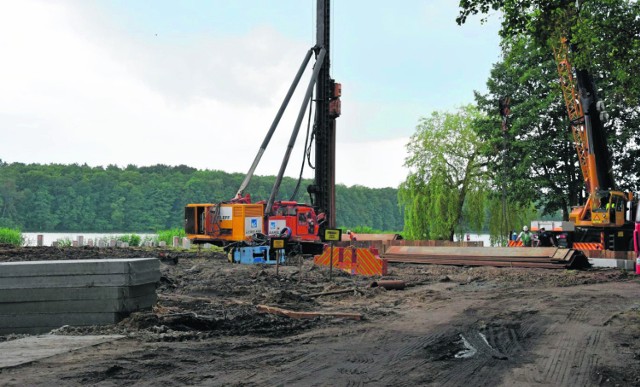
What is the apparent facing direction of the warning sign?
toward the camera

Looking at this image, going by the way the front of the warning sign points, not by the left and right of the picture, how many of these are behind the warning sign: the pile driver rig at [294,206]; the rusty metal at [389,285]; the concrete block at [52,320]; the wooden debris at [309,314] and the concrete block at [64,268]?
1

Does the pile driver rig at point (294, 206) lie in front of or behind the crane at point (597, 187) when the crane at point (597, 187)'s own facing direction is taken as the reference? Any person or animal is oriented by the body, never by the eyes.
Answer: in front

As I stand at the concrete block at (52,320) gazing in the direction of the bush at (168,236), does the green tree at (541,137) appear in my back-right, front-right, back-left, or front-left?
front-right

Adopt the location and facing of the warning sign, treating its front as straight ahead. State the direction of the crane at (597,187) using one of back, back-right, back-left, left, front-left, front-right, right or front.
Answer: back-left

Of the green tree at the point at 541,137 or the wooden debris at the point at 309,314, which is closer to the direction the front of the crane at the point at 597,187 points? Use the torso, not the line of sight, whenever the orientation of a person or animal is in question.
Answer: the wooden debris

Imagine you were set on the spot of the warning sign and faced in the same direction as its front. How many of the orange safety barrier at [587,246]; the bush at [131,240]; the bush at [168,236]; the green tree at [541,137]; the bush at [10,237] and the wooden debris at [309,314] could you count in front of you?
1

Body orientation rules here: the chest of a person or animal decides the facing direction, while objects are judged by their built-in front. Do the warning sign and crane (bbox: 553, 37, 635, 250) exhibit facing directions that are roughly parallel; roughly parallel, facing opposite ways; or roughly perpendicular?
roughly perpendicular

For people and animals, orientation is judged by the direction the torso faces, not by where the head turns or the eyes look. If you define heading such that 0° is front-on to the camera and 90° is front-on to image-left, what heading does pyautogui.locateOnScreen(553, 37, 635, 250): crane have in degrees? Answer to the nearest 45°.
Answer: approximately 45°

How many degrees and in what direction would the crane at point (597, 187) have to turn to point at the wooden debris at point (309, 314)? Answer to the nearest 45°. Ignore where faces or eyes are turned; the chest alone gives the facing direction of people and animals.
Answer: approximately 45° to its left

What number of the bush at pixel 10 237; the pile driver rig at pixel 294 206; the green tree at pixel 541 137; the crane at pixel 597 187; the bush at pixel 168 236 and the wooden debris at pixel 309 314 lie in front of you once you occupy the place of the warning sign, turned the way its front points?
1

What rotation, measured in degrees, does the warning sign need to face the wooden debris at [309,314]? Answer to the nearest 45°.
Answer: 0° — it already faces it

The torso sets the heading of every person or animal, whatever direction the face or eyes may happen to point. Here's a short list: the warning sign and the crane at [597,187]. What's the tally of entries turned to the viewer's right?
0

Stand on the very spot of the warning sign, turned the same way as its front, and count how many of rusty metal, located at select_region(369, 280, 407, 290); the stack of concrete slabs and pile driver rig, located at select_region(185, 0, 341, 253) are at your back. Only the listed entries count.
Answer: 1

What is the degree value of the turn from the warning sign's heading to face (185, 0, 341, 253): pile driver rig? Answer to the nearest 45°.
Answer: approximately 180°

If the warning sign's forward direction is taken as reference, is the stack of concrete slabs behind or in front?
in front
